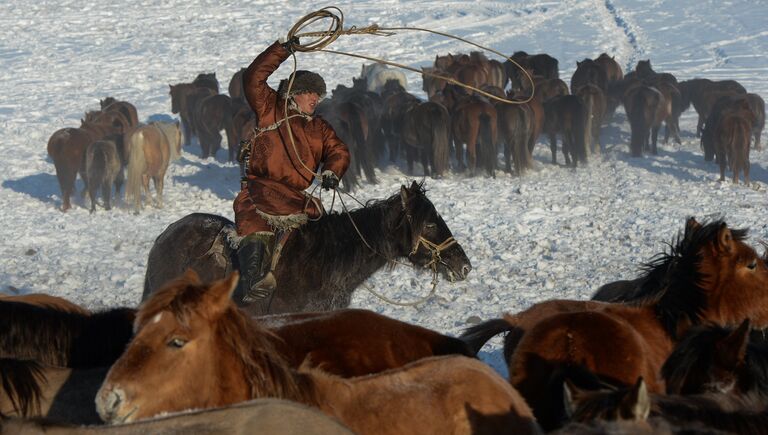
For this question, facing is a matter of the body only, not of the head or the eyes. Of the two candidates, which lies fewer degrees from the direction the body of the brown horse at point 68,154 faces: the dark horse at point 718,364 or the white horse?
the white horse

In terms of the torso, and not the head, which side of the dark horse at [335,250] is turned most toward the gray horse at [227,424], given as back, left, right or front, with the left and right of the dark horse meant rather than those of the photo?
right

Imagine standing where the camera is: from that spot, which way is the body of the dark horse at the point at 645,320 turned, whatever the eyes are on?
to the viewer's right

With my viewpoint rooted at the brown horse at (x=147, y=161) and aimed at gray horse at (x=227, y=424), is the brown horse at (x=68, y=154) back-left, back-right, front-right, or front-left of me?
back-right

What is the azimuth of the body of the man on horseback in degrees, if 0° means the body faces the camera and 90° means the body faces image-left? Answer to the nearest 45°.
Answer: approximately 315°

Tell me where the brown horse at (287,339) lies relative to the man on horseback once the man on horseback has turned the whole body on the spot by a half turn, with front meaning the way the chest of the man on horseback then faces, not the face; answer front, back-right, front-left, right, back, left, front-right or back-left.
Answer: back-left

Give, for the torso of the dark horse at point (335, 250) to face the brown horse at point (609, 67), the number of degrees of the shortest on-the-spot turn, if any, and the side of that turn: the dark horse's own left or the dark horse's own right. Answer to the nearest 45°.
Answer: approximately 45° to the dark horse's own left

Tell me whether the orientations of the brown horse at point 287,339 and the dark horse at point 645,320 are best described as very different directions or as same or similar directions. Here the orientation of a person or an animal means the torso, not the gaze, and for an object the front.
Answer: very different directions
